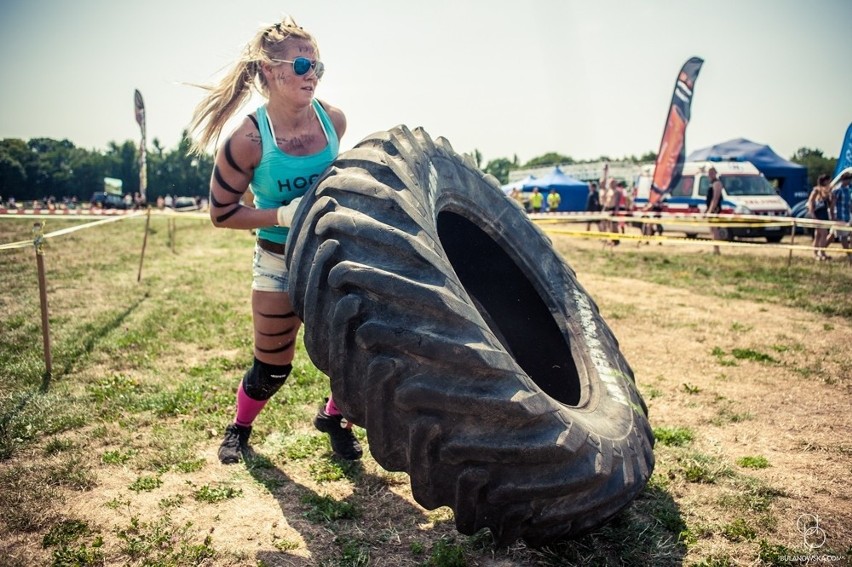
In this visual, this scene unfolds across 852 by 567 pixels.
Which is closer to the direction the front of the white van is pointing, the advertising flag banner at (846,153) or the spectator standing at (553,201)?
the advertising flag banner

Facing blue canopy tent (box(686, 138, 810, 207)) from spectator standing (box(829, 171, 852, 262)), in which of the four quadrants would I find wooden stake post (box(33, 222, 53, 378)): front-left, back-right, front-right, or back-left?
back-left

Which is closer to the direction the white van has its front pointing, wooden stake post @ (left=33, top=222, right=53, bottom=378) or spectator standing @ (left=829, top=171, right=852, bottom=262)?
the spectator standing

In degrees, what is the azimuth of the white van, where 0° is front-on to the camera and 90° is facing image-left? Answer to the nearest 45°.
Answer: approximately 315°

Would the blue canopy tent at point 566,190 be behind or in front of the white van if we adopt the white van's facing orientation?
behind

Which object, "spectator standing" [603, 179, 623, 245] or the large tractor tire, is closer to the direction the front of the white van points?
the large tractor tire

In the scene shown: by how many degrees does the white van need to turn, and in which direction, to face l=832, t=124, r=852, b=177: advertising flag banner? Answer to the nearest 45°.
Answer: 0° — it already faces it

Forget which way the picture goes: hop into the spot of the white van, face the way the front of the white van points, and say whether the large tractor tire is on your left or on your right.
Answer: on your right

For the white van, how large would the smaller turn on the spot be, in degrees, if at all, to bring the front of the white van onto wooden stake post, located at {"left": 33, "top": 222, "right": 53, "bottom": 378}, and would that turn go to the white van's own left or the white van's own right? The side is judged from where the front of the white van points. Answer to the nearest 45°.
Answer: approximately 45° to the white van's own right

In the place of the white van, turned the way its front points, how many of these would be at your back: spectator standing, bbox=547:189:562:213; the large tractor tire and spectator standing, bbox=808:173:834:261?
1

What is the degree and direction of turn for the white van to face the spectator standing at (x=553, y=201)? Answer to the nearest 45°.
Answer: approximately 180°

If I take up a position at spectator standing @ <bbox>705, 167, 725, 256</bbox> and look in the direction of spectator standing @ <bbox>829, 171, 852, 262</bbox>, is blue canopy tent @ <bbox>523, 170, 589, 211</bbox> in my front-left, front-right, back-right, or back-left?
back-left

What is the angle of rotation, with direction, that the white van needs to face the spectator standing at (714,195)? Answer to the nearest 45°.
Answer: approximately 45° to its right

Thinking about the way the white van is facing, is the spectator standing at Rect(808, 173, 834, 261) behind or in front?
in front
